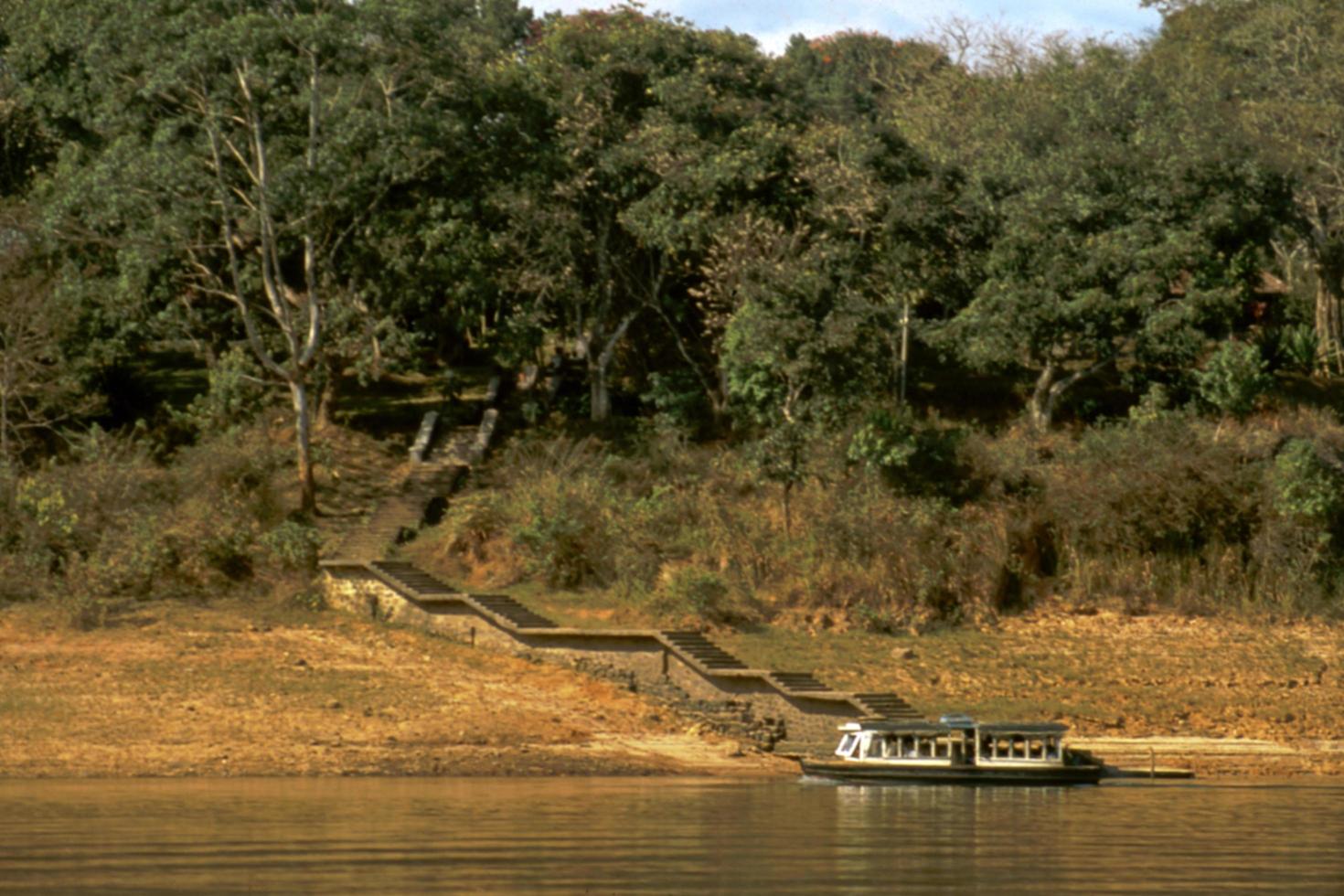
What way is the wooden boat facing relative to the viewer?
to the viewer's left

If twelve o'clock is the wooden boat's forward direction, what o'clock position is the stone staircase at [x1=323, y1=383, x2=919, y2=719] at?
The stone staircase is roughly at 1 o'clock from the wooden boat.

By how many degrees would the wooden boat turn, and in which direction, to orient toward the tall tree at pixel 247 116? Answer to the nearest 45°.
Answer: approximately 45° to its right
